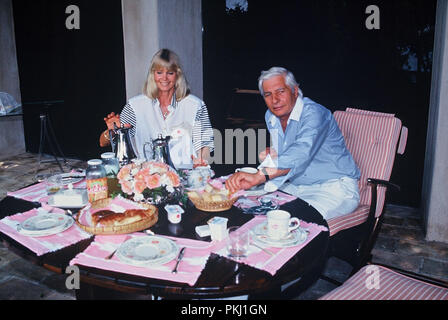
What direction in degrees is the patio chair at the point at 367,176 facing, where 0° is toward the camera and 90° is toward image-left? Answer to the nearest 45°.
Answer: approximately 45°

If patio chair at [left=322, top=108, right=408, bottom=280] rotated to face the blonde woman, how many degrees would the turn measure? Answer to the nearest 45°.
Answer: approximately 45° to its right

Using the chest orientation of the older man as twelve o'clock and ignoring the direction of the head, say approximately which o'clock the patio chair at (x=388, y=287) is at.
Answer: The patio chair is roughly at 10 o'clock from the older man.

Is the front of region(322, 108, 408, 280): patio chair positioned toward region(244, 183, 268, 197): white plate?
yes

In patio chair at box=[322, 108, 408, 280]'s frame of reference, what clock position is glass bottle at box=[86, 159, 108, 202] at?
The glass bottle is roughly at 12 o'clock from the patio chair.

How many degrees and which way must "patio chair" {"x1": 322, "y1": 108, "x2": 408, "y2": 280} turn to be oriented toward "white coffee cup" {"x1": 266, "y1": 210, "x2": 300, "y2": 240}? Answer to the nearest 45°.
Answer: approximately 45° to its left

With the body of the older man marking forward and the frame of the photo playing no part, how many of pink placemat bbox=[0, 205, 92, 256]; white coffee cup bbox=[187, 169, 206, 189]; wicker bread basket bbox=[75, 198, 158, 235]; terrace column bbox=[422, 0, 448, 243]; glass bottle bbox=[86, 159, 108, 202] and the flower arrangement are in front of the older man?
5

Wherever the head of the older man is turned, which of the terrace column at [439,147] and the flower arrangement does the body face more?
the flower arrangement

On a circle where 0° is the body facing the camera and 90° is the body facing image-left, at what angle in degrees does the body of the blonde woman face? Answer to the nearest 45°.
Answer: approximately 0°

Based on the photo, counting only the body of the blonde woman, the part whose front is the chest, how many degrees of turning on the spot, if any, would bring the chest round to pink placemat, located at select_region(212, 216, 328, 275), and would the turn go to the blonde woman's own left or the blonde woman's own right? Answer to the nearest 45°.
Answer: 0° — they already face it

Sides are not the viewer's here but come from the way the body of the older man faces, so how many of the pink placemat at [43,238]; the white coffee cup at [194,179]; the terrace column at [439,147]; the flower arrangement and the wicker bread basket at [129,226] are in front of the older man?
4
